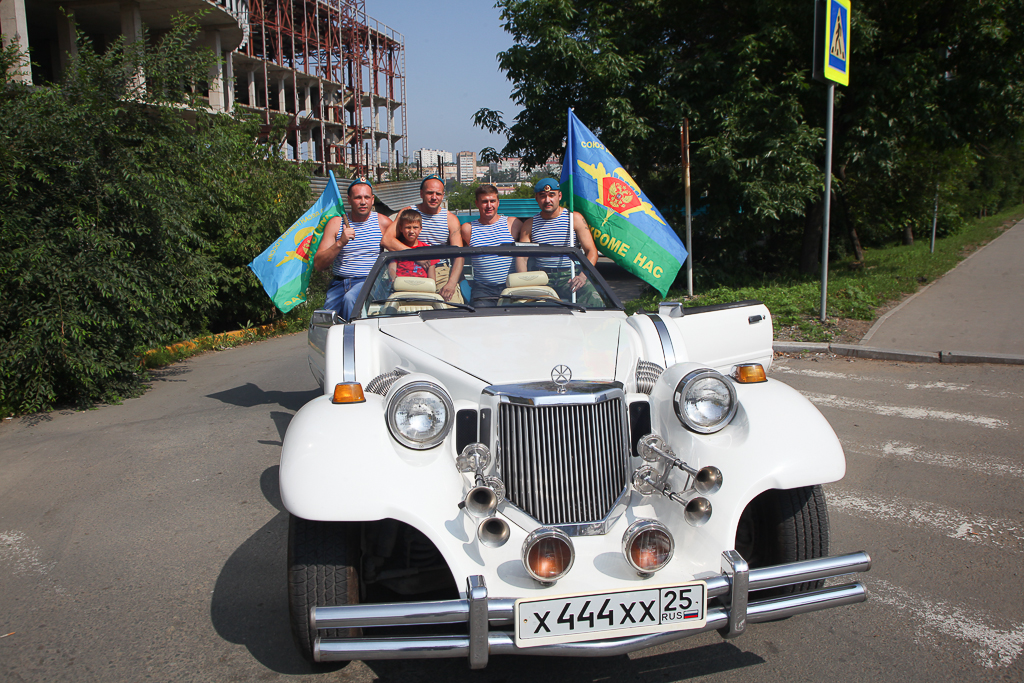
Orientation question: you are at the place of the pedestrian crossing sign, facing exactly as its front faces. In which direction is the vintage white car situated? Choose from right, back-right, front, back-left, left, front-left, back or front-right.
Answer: front-right

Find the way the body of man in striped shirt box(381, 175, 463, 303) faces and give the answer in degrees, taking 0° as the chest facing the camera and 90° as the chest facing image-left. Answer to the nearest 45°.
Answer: approximately 0°

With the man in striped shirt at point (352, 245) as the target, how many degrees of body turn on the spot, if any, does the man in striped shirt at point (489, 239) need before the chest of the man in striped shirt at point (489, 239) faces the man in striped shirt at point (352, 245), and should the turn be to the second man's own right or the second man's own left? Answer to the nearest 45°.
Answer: approximately 90° to the second man's own right

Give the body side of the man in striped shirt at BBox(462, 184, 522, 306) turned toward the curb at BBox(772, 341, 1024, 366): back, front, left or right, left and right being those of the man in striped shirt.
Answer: left

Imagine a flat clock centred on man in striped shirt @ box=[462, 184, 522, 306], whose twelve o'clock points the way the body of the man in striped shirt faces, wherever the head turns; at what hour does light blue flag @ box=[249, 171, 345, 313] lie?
The light blue flag is roughly at 4 o'clock from the man in striped shirt.

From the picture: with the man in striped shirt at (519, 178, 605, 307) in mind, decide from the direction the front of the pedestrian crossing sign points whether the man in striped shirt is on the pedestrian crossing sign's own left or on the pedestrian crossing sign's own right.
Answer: on the pedestrian crossing sign's own right
